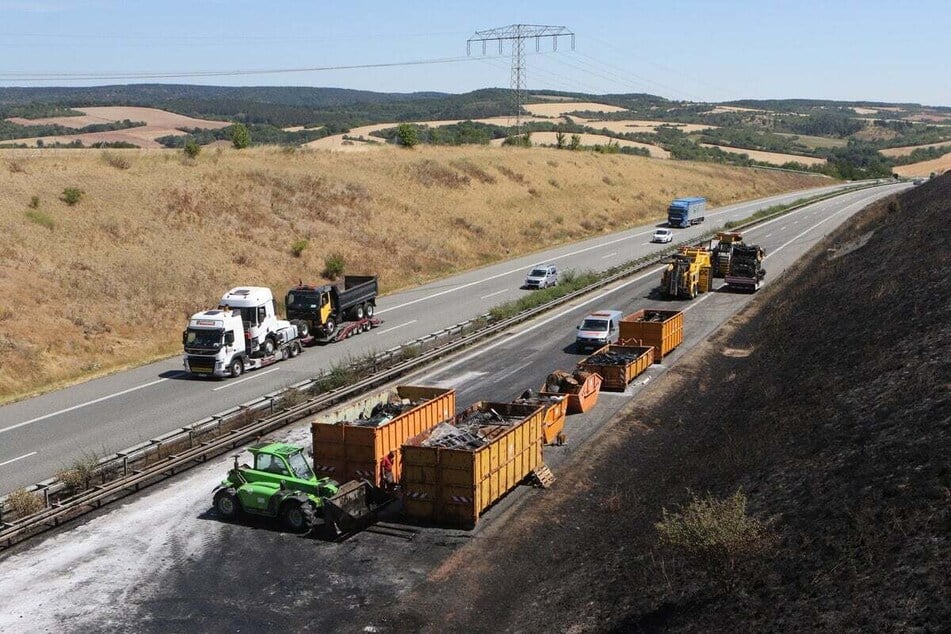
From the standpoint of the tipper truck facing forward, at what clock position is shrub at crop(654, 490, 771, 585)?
The shrub is roughly at 10 o'clock from the tipper truck.

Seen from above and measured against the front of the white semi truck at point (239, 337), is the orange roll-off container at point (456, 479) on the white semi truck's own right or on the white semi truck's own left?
on the white semi truck's own left

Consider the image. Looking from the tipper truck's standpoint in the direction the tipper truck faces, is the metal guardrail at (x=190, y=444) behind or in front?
in front

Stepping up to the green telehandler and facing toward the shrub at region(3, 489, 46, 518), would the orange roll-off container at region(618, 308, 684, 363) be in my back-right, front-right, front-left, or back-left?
back-right

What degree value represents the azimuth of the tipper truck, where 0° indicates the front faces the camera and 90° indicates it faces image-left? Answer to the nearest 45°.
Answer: approximately 45°

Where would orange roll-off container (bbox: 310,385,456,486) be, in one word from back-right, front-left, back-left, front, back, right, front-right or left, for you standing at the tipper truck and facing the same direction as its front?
front-left

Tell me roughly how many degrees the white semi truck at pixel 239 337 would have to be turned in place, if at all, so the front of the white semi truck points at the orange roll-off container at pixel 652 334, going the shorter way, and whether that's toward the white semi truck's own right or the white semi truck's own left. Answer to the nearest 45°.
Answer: approximately 135° to the white semi truck's own left

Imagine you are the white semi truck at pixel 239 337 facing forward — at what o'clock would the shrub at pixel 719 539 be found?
The shrub is roughly at 10 o'clock from the white semi truck.

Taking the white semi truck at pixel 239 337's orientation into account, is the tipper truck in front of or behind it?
behind

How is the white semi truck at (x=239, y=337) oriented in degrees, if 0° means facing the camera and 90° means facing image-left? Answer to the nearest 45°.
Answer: approximately 45°

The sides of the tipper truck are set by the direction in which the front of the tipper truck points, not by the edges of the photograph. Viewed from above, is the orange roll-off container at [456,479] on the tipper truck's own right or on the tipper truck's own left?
on the tipper truck's own left

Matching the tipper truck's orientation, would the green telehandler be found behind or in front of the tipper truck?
in front

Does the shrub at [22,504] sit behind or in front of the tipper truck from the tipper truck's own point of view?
in front

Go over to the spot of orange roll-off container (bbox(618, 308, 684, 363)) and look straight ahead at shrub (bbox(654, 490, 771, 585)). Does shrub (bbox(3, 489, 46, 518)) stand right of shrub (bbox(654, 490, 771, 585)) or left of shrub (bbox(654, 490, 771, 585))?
right
